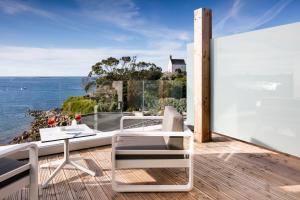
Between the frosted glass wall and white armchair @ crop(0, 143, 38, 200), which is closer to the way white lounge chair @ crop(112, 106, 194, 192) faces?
the white armchair

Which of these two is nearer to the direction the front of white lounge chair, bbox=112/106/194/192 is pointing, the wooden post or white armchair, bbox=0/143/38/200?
the white armchair

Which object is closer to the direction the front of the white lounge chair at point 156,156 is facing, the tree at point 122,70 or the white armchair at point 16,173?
the white armchair
